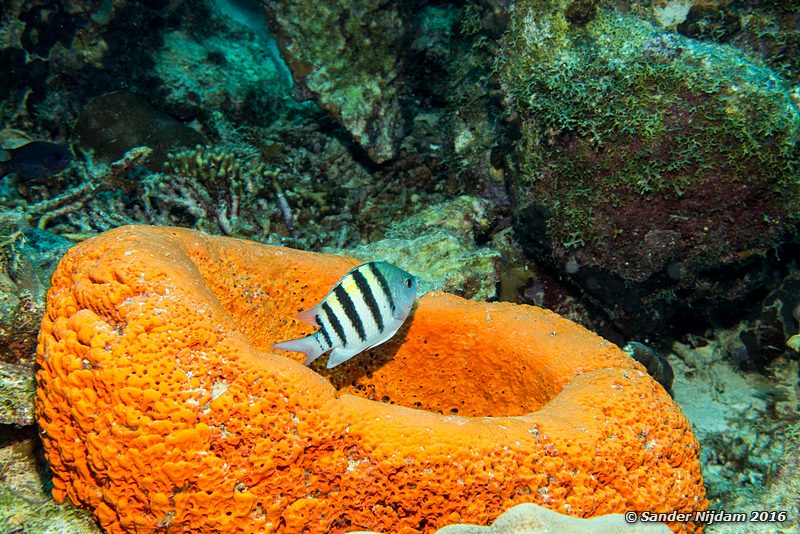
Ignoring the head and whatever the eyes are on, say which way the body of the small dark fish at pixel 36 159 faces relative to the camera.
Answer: to the viewer's right

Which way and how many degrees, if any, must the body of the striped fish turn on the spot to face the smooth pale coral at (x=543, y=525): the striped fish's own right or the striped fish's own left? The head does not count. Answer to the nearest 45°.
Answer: approximately 45° to the striped fish's own right

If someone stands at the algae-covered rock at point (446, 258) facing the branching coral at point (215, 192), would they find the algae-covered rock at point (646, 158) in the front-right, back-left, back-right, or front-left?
back-right

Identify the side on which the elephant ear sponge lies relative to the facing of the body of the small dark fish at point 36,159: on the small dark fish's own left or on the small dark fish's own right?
on the small dark fish's own right

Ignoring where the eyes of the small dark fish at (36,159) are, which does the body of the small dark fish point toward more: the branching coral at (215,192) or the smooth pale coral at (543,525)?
the branching coral

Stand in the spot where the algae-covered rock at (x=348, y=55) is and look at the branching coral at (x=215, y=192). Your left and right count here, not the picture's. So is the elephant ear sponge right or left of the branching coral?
left

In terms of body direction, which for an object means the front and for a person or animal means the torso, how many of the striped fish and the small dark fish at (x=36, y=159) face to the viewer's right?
2

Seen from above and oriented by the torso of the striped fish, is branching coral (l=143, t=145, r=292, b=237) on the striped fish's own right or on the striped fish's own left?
on the striped fish's own left

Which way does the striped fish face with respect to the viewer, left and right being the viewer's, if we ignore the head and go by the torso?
facing to the right of the viewer
